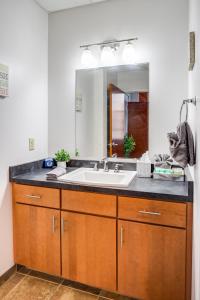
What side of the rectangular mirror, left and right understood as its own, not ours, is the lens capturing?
front

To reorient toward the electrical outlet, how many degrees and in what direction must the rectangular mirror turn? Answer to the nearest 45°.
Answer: approximately 90° to its right
